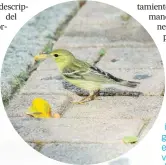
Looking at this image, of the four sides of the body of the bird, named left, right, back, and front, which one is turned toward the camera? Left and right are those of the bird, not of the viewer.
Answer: left
